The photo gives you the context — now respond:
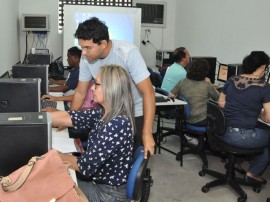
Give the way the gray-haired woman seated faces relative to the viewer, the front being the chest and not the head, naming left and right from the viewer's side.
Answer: facing to the left of the viewer

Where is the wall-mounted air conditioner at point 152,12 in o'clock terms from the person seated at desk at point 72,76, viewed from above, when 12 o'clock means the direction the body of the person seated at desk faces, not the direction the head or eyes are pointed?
The wall-mounted air conditioner is roughly at 4 o'clock from the person seated at desk.

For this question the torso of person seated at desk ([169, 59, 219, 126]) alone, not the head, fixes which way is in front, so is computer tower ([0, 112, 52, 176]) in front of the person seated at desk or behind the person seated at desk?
behind

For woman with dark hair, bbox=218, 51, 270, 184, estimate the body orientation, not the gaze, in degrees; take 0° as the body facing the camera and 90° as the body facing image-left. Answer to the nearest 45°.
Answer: approximately 225°

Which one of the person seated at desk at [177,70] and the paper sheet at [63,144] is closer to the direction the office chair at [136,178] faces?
the paper sheet

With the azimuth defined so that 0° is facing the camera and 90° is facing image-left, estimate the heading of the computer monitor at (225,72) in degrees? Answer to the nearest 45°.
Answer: approximately 45°

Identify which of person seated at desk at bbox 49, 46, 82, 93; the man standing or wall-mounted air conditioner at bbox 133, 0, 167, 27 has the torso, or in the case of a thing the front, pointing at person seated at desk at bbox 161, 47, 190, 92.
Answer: the wall-mounted air conditioner
